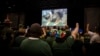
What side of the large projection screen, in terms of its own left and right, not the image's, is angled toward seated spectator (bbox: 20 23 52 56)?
front

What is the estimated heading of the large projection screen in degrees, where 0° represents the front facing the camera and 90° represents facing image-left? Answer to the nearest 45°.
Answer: approximately 0°
